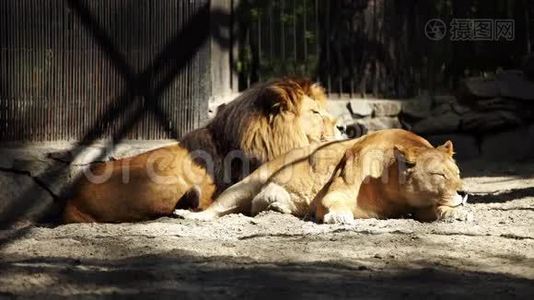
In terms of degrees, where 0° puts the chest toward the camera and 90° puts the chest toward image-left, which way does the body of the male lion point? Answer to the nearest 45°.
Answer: approximately 270°

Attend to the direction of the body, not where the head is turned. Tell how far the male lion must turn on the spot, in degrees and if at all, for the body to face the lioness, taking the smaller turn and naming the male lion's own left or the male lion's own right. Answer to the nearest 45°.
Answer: approximately 45° to the male lion's own right

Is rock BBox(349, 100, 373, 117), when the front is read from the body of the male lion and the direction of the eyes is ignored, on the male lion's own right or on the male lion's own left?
on the male lion's own left

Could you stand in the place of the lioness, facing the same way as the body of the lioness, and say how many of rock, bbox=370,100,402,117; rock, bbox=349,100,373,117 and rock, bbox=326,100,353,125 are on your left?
3

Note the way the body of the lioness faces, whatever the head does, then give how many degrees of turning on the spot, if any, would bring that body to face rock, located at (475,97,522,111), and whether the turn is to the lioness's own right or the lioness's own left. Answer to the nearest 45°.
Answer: approximately 45° to the lioness's own left

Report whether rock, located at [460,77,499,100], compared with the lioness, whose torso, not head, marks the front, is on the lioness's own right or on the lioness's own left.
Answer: on the lioness's own left

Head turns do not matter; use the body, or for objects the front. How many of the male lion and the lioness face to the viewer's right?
2

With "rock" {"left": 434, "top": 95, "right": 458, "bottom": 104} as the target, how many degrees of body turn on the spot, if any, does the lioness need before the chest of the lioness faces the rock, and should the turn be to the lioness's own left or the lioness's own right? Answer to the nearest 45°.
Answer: approximately 90° to the lioness's own left

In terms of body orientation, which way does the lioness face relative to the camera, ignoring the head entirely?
to the viewer's right

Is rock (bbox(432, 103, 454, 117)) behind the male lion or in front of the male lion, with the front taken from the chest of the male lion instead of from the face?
in front
